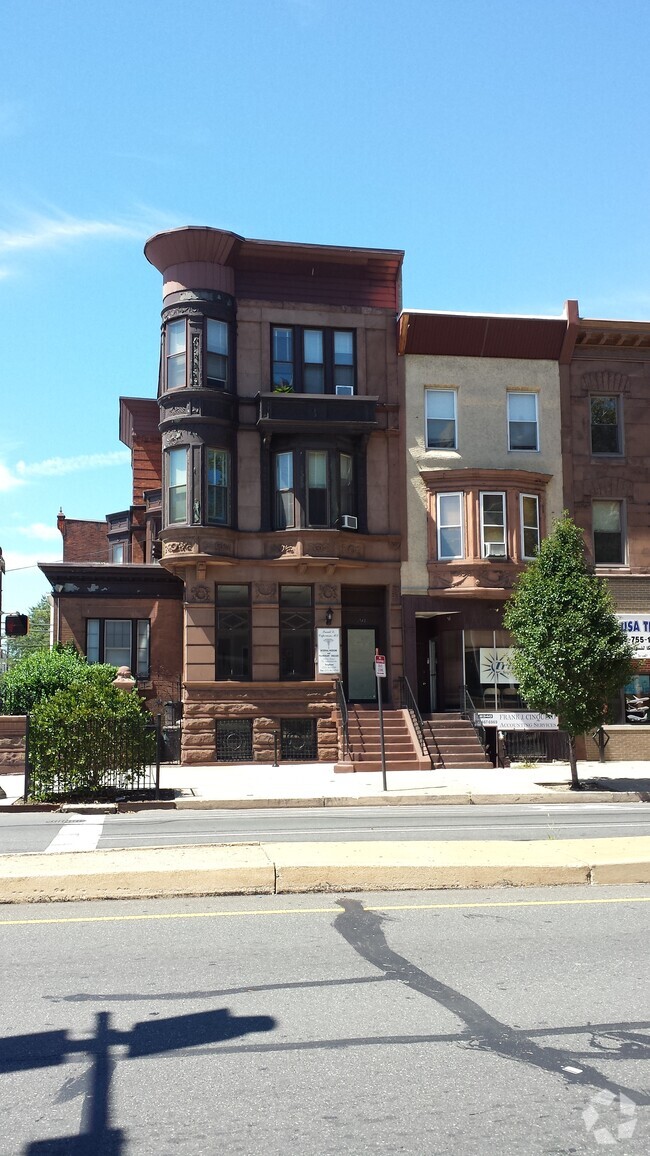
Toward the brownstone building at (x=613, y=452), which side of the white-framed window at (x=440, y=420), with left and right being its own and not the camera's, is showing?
left

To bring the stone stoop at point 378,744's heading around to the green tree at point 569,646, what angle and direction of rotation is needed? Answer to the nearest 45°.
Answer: approximately 45° to its left

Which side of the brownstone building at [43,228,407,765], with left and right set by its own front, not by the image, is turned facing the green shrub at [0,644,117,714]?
right

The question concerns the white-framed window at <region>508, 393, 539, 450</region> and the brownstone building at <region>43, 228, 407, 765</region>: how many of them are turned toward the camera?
2

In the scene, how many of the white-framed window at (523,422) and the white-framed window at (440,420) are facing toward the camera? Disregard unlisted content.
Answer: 2

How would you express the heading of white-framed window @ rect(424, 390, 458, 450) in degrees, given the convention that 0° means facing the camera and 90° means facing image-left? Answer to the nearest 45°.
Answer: approximately 0°

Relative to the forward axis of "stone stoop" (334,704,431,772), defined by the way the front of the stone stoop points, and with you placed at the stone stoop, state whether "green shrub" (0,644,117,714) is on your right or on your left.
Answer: on your right

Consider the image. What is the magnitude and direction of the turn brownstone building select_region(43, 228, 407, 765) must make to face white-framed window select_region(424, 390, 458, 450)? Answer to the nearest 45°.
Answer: approximately 90° to its left

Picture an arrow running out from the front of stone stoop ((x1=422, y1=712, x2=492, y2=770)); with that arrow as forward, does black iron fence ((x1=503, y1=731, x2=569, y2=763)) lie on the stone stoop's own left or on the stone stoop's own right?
on the stone stoop's own left

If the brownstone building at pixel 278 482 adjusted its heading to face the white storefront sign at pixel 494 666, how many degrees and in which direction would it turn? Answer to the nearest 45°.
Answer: approximately 90° to its left
